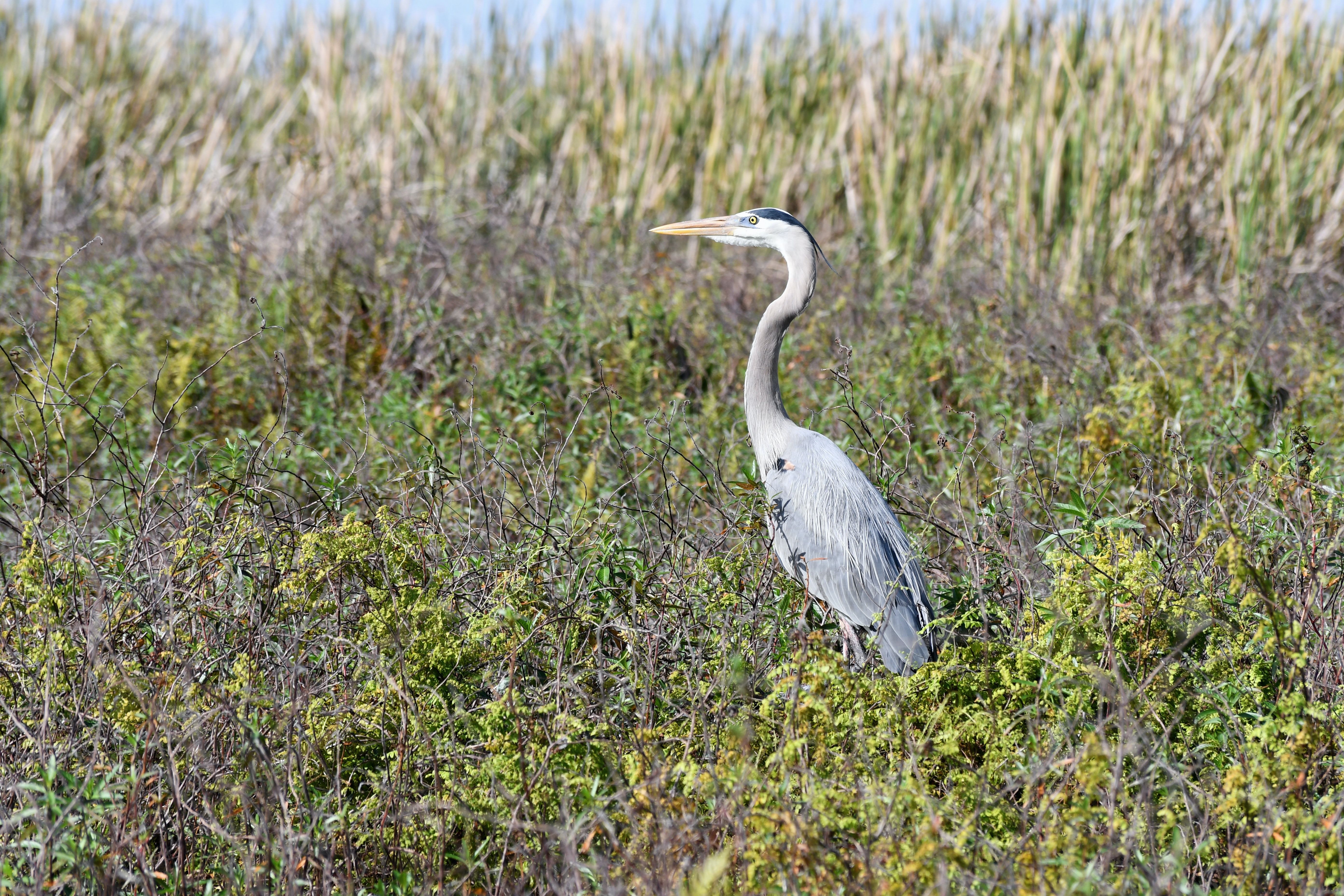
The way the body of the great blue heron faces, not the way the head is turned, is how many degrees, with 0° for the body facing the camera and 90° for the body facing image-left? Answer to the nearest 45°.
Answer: approximately 90°
